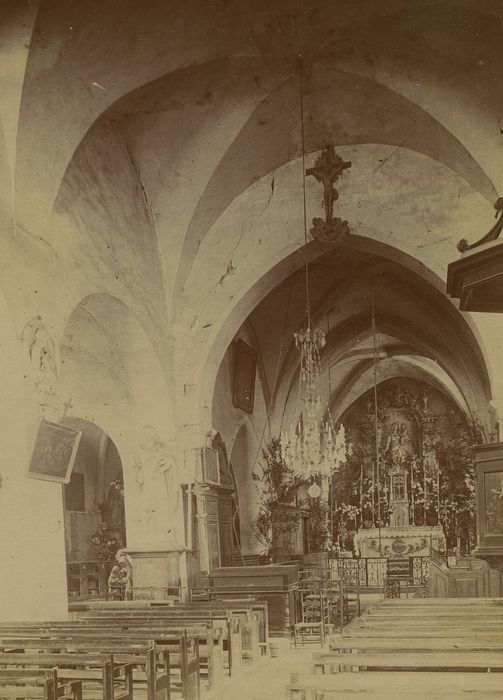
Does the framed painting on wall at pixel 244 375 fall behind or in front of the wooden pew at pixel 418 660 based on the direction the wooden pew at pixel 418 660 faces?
in front

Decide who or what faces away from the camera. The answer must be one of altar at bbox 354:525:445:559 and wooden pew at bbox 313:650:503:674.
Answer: the wooden pew

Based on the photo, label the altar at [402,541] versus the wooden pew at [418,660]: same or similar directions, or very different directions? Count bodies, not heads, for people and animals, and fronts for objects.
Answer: very different directions

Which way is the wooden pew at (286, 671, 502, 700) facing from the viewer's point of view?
away from the camera

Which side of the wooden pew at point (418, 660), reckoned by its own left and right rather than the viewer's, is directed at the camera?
back

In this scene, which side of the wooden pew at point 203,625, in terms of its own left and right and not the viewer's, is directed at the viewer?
back

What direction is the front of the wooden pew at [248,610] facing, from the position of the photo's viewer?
facing away from the viewer

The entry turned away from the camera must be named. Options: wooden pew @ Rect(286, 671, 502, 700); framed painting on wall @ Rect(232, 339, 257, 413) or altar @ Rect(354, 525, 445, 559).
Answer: the wooden pew

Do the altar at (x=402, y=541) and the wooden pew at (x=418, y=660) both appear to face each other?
yes
